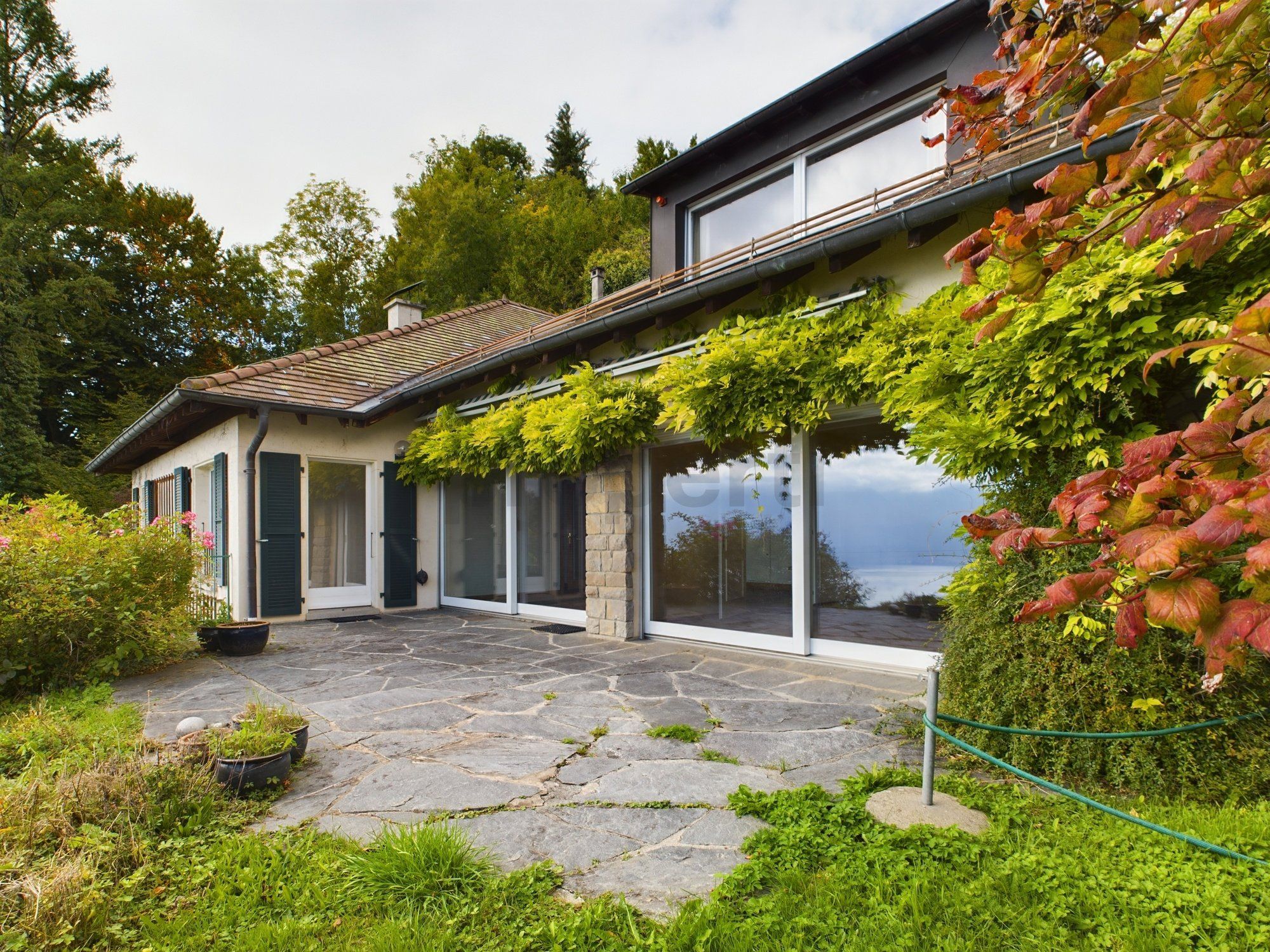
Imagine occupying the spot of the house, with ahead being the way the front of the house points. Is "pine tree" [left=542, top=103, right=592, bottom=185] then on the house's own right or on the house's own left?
on the house's own right

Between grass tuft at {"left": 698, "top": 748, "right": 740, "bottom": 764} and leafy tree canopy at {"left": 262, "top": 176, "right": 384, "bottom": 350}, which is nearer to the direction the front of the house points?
the grass tuft

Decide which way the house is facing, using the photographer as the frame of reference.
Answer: facing the viewer and to the left of the viewer

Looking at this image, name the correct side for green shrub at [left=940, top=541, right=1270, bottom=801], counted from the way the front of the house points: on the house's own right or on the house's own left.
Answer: on the house's own left

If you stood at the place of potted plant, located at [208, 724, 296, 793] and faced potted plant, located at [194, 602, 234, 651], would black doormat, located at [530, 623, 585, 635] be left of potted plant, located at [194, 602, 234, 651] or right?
right

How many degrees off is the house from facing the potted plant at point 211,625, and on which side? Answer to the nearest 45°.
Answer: approximately 45° to its right

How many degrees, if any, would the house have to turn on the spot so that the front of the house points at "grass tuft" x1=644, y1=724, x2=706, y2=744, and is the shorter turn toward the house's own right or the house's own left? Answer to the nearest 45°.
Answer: approximately 45° to the house's own left

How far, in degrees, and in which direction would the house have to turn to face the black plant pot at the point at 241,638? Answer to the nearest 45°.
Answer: approximately 45° to its right

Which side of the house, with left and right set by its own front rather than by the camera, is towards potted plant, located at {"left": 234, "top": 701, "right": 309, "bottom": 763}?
front

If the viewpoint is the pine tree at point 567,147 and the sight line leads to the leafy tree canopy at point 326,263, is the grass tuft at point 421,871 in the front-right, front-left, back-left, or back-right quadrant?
front-left

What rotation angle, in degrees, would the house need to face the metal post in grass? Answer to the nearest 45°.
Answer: approximately 45° to its left
